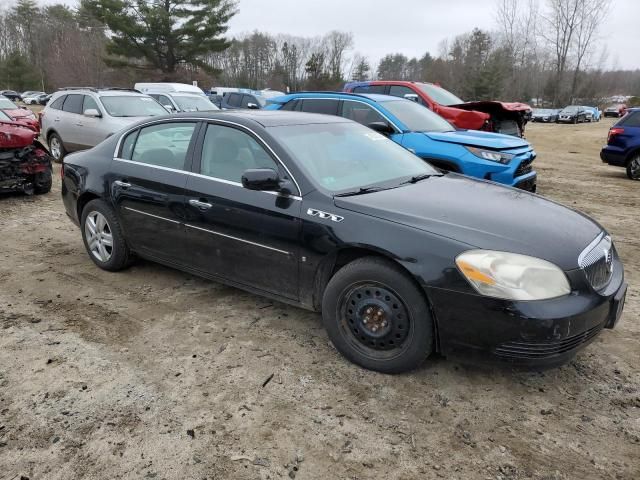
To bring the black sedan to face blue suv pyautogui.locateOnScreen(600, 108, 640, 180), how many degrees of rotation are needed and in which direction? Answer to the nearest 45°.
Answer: approximately 90° to its left

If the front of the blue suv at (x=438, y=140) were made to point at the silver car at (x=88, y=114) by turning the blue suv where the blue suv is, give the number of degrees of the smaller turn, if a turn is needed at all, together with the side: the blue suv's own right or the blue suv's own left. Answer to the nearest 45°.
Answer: approximately 180°

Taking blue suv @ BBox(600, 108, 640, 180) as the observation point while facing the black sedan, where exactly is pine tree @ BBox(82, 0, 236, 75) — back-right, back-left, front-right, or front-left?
back-right

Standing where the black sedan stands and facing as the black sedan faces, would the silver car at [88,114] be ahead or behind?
behind

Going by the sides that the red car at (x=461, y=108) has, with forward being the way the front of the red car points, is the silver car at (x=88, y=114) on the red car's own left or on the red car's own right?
on the red car's own right

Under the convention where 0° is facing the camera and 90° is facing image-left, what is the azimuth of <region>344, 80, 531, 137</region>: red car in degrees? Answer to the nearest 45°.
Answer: approximately 315°

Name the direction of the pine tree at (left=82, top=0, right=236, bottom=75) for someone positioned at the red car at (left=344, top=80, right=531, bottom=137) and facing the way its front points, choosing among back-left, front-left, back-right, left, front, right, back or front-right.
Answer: back

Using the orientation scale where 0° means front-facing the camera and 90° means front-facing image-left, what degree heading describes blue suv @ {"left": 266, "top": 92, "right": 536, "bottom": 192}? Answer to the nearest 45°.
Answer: approximately 315°
